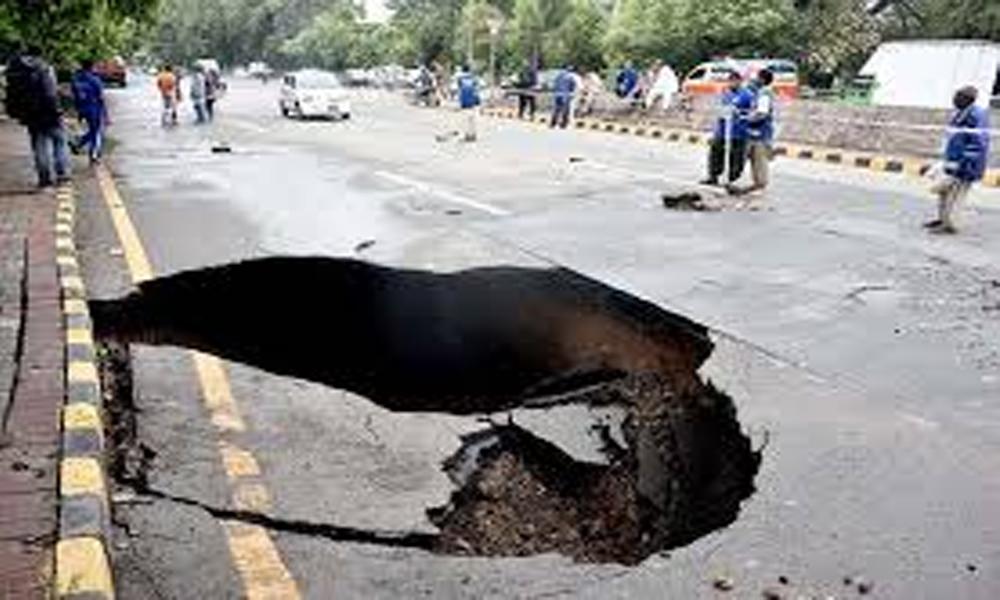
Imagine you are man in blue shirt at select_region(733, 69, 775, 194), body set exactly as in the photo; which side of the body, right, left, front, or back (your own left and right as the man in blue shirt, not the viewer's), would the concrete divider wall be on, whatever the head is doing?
right

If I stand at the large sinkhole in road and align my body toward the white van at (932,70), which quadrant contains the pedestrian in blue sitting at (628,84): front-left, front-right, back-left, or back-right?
front-left

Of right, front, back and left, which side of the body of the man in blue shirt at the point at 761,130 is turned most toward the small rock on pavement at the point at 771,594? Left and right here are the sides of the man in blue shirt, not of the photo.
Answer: left

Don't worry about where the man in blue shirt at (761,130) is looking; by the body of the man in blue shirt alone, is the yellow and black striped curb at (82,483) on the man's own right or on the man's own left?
on the man's own left

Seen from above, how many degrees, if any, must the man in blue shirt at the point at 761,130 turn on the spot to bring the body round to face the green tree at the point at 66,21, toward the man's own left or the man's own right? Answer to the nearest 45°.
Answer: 0° — they already face it

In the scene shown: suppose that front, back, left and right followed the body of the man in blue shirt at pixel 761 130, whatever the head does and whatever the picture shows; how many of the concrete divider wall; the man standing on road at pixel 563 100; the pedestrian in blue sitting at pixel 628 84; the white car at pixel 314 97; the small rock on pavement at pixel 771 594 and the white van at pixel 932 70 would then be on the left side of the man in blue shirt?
1

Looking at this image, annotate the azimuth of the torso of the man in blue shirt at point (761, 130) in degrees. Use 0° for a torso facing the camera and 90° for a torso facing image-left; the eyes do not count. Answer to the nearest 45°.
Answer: approximately 90°

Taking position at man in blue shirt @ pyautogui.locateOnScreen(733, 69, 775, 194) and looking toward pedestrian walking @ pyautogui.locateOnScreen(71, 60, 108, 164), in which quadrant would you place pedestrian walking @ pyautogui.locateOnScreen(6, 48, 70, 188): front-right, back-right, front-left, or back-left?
front-left

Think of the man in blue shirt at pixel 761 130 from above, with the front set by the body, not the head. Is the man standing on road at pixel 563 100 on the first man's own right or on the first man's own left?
on the first man's own right

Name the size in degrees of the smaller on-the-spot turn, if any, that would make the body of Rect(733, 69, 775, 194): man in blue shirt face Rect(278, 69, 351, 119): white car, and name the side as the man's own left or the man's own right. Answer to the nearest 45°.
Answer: approximately 45° to the man's own right

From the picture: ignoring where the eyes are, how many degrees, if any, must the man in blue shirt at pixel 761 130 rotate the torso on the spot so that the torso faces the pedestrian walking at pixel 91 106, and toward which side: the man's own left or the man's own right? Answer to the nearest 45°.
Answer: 0° — they already face them

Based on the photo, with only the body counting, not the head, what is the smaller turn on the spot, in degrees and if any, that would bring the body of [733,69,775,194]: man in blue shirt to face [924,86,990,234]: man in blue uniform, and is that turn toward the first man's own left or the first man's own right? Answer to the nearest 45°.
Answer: approximately 135° to the first man's own left
